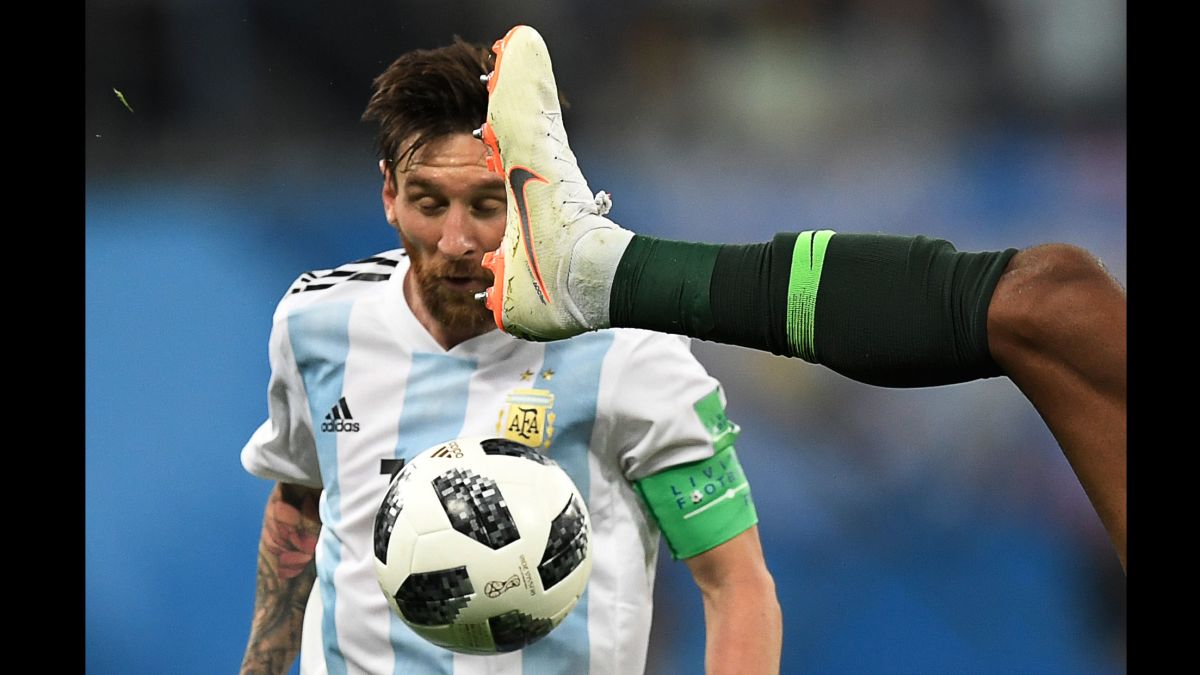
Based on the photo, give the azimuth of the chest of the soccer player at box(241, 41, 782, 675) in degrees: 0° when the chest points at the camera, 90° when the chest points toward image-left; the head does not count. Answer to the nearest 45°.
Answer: approximately 0°

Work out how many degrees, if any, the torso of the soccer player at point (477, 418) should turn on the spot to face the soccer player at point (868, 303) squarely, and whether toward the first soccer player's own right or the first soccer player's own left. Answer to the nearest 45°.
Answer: approximately 45° to the first soccer player's own left
